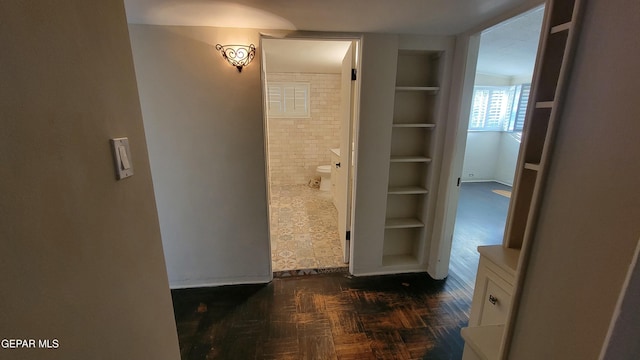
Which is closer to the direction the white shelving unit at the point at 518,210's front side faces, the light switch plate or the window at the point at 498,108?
the light switch plate

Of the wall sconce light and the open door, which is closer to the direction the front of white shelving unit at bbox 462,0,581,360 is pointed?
the wall sconce light

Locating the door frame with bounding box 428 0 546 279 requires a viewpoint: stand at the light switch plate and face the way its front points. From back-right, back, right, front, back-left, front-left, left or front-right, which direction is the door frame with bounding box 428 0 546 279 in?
front-left

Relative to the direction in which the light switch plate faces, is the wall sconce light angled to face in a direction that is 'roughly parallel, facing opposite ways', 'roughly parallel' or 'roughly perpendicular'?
roughly perpendicular

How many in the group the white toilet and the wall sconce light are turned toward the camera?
1

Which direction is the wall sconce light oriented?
toward the camera

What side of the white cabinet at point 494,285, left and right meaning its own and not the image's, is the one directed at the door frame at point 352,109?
right

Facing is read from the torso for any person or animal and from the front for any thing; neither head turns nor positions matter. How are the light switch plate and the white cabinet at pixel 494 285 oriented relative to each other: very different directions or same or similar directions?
very different directions

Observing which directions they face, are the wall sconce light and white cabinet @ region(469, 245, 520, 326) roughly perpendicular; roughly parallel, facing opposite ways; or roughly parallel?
roughly perpendicular

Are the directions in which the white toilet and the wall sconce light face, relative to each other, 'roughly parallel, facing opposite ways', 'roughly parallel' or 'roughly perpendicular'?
roughly perpendicular

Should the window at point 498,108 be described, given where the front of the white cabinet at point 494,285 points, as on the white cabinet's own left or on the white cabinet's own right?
on the white cabinet's own right

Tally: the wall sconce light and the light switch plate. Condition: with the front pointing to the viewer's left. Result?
0

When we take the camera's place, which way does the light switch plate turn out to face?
facing the viewer and to the right of the viewer

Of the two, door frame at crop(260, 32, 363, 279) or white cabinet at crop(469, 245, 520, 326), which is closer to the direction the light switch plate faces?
the white cabinet

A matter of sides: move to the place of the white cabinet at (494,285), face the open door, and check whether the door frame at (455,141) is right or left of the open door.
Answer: right

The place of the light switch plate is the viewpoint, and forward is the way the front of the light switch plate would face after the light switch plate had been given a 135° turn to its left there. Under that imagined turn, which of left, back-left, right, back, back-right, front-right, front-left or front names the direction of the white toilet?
front-right
